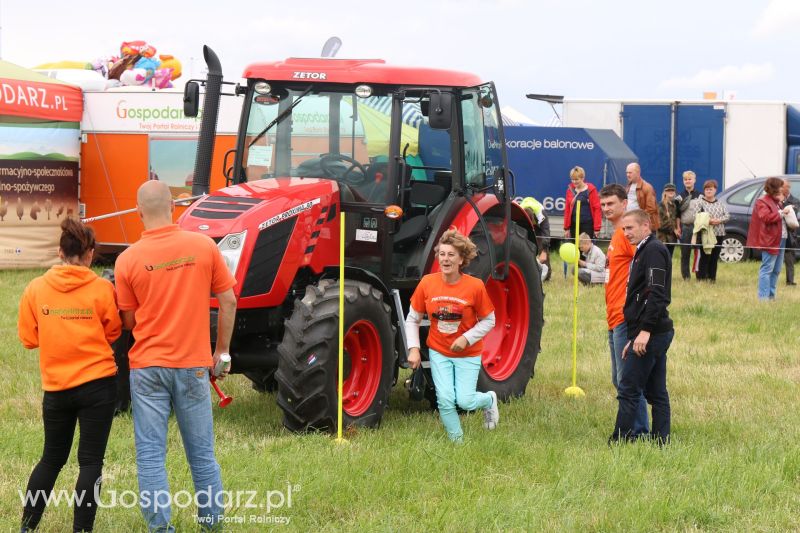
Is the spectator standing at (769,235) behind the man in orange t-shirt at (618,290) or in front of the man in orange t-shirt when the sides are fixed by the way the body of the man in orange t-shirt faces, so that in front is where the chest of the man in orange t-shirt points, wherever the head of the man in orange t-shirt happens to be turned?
behind

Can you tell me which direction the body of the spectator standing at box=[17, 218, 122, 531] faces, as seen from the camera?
away from the camera

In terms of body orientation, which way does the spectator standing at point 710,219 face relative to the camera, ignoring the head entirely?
toward the camera

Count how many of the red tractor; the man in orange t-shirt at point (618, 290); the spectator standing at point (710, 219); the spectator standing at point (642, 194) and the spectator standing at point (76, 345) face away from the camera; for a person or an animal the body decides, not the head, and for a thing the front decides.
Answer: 1

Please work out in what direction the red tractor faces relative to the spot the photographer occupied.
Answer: facing the viewer and to the left of the viewer

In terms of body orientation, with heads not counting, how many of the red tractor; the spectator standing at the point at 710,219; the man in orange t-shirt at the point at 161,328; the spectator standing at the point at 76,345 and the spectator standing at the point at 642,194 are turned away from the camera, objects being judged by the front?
2

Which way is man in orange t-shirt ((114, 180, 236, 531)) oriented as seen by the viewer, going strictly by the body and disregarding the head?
away from the camera

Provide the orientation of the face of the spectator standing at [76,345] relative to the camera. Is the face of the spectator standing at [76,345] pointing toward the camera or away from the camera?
away from the camera

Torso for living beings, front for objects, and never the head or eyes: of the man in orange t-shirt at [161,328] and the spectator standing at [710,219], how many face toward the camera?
1

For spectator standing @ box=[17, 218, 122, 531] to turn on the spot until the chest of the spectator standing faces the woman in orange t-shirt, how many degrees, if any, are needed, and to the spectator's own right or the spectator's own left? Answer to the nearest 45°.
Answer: approximately 45° to the spectator's own right

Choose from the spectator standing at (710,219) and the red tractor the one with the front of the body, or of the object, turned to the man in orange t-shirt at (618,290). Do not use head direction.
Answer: the spectator standing

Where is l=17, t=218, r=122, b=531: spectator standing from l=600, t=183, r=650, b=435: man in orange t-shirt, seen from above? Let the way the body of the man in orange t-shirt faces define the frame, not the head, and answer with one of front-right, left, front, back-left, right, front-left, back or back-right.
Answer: front

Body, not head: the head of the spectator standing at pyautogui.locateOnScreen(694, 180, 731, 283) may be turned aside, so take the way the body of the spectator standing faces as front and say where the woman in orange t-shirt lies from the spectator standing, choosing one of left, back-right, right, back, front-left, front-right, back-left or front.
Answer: front

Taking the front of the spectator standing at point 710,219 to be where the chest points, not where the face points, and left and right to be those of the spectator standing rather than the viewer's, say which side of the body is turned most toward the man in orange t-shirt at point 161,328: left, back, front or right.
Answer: front

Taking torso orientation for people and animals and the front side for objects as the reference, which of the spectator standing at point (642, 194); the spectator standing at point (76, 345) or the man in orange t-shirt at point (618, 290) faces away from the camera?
the spectator standing at point (76, 345)

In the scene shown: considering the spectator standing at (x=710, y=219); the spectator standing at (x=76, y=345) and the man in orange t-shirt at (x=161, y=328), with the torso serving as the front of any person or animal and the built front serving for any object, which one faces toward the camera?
the spectator standing at (x=710, y=219)
